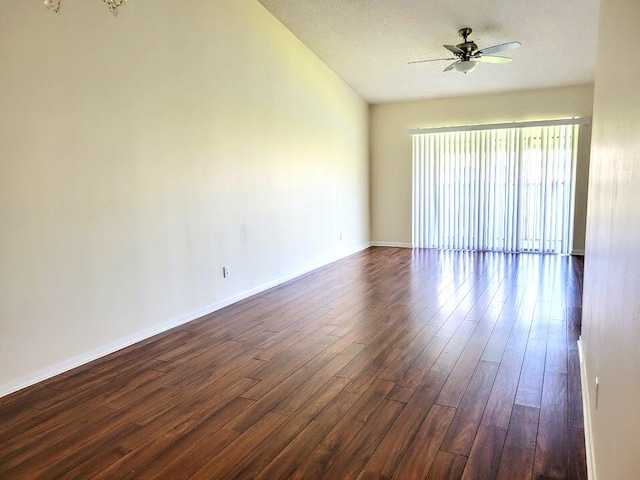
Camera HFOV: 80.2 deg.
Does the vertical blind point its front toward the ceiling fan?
yes

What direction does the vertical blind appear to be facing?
toward the camera
